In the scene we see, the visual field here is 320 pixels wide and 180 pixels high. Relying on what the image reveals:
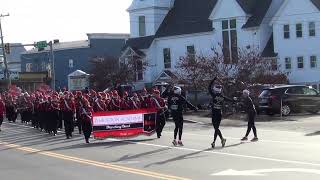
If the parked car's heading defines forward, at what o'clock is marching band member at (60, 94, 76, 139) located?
The marching band member is roughly at 6 o'clock from the parked car.

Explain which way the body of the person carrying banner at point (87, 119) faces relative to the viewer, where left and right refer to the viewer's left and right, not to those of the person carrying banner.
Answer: facing the viewer and to the right of the viewer

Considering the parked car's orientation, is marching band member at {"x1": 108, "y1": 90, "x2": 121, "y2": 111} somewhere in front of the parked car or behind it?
behind

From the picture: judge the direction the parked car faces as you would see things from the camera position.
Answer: facing away from the viewer and to the right of the viewer

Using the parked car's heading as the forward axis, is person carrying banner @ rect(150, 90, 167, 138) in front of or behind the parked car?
behind

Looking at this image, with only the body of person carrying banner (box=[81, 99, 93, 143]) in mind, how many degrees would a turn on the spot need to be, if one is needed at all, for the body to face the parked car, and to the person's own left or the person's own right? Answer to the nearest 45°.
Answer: approximately 90° to the person's own left

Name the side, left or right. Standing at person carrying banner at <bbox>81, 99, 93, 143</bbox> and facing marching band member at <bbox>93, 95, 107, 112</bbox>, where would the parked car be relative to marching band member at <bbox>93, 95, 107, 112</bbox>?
right

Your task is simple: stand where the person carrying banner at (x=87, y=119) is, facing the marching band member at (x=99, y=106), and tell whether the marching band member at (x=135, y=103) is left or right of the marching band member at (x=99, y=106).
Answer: right

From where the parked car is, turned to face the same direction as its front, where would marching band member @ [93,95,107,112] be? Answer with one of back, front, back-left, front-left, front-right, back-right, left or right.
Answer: back

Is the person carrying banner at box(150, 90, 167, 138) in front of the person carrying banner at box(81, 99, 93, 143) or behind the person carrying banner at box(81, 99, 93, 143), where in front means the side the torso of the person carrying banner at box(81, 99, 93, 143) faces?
in front

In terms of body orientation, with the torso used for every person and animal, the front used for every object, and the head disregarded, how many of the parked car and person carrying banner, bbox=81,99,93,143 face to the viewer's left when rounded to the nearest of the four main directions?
0

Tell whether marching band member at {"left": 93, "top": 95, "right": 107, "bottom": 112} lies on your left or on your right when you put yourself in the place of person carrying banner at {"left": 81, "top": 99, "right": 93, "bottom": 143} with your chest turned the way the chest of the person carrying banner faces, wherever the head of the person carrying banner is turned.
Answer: on your left
